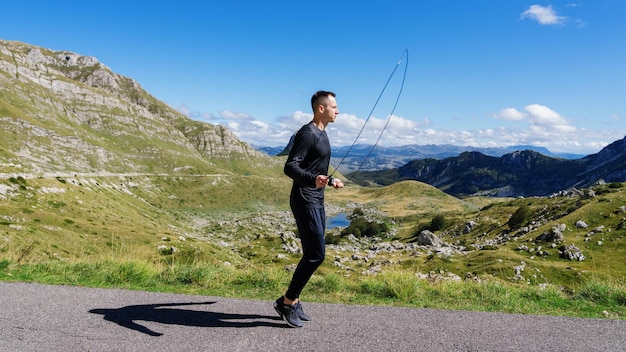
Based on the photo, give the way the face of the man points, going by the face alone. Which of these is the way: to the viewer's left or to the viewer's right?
to the viewer's right

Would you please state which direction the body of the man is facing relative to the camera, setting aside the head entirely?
to the viewer's right
